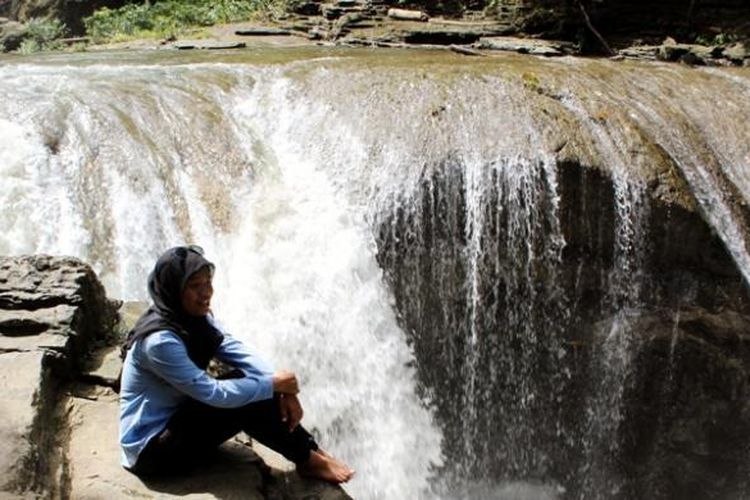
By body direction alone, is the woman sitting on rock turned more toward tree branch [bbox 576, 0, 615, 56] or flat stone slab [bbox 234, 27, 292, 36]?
the tree branch

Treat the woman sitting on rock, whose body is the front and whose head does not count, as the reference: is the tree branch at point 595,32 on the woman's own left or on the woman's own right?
on the woman's own left

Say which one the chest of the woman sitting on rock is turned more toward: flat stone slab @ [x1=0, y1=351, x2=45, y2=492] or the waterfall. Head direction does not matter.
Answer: the waterfall

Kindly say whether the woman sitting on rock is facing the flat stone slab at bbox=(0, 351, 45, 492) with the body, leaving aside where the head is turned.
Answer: no

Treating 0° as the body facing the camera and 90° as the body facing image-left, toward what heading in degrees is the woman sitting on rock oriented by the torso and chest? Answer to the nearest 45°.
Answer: approximately 270°

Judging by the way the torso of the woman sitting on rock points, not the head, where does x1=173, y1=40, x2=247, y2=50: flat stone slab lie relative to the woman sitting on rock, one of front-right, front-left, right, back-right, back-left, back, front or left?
left

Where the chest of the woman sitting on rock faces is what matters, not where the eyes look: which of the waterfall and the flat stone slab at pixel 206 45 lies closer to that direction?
the waterfall

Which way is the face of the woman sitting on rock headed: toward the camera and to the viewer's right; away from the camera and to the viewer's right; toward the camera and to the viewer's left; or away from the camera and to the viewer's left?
toward the camera and to the viewer's right

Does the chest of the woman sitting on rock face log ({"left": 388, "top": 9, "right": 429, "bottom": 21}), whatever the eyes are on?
no

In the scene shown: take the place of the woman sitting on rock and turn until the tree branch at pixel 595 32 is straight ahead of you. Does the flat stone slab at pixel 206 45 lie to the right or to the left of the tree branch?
left

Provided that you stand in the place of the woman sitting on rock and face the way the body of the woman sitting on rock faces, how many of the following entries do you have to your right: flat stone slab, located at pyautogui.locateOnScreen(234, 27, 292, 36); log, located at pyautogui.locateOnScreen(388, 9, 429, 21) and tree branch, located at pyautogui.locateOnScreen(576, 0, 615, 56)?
0

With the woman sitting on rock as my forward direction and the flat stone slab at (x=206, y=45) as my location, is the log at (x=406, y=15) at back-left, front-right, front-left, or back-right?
back-left

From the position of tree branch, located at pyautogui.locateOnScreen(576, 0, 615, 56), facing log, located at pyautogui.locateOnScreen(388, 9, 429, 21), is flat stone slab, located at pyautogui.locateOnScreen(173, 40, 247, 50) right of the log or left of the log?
left

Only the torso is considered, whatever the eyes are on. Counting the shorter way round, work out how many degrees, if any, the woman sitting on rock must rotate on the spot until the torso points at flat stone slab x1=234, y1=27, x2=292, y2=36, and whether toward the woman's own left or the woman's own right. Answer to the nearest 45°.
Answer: approximately 90° to the woman's own left
